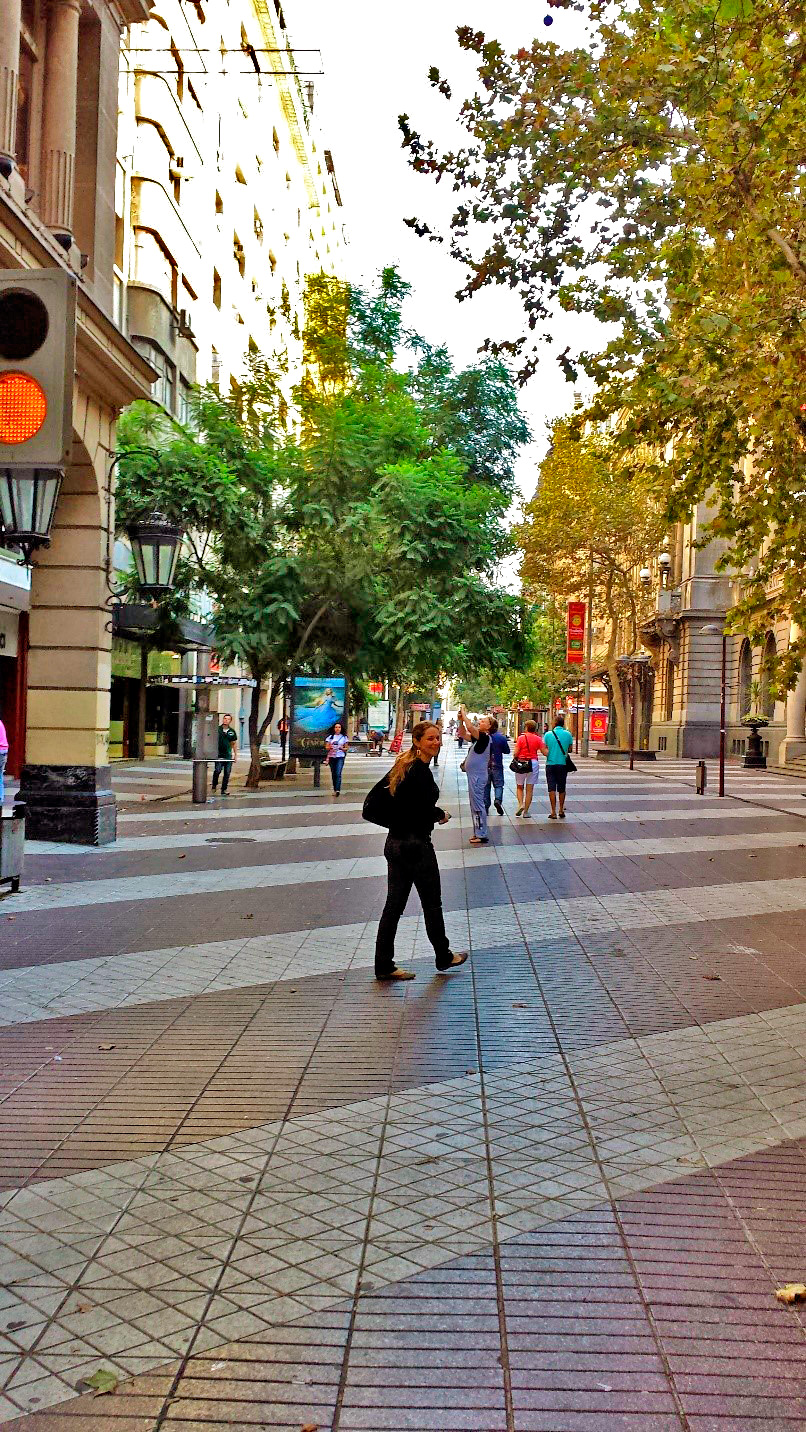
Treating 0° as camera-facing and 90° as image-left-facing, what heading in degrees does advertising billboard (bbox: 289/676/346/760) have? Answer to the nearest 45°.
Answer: approximately 0°

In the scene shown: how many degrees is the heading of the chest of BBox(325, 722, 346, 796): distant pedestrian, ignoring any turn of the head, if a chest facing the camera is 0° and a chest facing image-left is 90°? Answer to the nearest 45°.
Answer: approximately 0°
